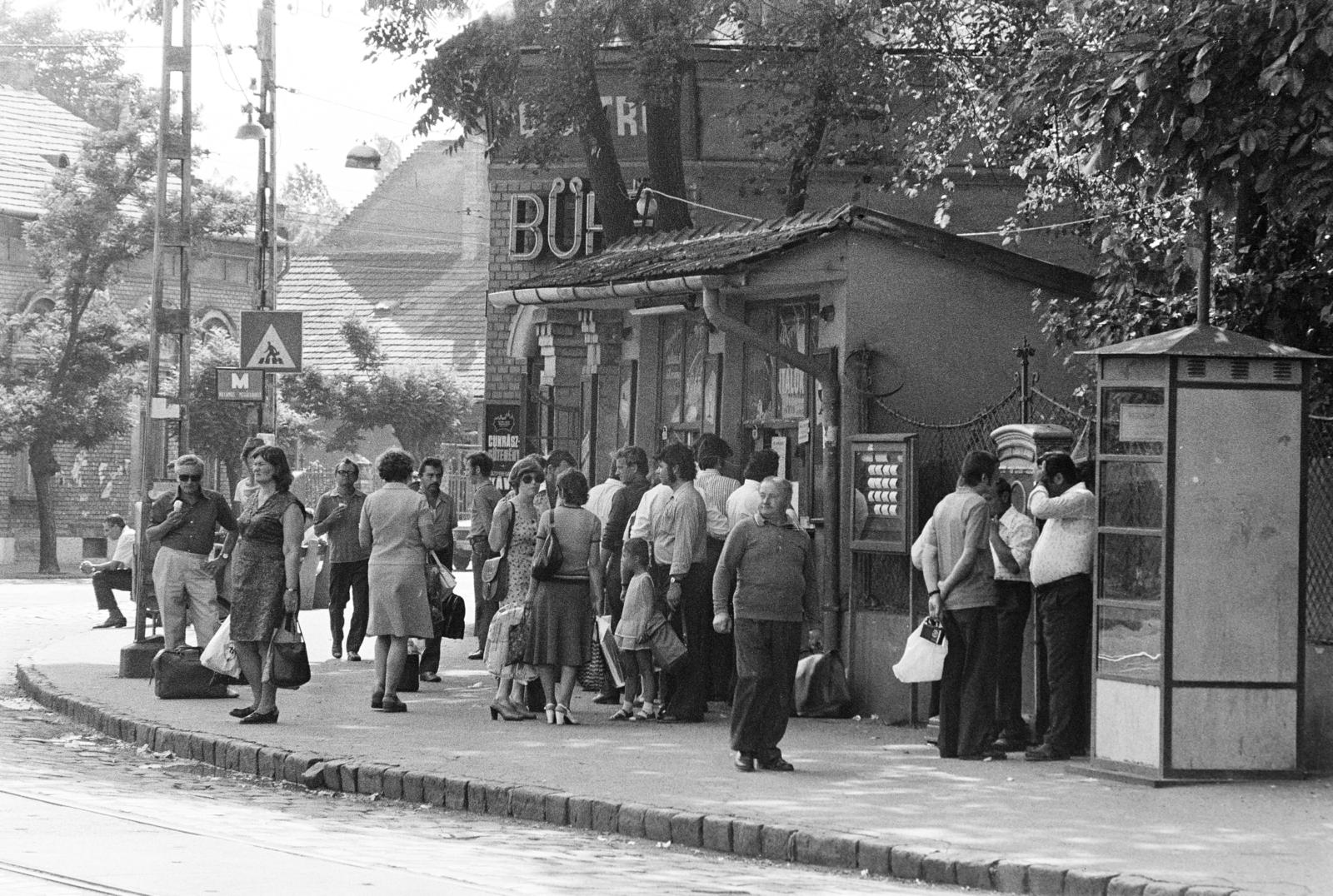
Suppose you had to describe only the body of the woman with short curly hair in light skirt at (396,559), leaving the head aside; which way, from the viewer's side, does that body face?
away from the camera

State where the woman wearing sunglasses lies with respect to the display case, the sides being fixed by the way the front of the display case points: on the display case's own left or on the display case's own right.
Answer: on the display case's own right

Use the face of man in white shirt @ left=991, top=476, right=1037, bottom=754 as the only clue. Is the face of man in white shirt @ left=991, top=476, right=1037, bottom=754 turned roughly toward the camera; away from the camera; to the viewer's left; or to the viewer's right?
to the viewer's left

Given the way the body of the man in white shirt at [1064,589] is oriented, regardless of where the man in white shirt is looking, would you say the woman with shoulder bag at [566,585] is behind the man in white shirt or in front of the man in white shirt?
in front

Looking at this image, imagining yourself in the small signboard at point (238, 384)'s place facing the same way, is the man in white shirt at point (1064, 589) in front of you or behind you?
in front

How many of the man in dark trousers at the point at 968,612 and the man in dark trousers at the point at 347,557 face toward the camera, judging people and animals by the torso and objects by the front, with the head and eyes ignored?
1

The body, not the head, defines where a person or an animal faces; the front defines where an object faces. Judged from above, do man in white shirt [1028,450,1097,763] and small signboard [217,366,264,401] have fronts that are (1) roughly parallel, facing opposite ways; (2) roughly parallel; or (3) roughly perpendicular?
roughly perpendicular

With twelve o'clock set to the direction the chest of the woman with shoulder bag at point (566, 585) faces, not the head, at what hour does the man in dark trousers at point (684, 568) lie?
The man in dark trousers is roughly at 2 o'clock from the woman with shoulder bag.

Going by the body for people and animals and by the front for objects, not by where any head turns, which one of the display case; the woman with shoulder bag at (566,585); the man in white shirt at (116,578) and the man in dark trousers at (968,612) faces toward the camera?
the display case

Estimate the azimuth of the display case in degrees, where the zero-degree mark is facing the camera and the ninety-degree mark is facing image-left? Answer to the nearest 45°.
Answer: approximately 0°

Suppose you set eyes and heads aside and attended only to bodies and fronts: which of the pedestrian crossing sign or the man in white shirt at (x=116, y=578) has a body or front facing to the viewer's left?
the man in white shirt

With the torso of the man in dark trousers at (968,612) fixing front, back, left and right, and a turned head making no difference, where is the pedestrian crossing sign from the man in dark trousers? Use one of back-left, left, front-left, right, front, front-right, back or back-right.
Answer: left

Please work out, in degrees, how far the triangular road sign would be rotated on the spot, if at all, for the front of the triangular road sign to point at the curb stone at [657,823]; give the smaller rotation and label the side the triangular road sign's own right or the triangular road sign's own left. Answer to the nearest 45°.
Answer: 0° — it already faces it

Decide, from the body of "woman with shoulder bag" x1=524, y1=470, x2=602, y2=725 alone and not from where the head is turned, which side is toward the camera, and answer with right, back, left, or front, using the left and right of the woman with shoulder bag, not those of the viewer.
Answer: back

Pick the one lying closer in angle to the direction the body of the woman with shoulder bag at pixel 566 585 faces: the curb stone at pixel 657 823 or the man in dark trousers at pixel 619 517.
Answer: the man in dark trousers

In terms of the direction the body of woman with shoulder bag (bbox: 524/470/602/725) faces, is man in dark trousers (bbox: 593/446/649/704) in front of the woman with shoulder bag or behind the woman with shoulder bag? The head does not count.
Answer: in front
